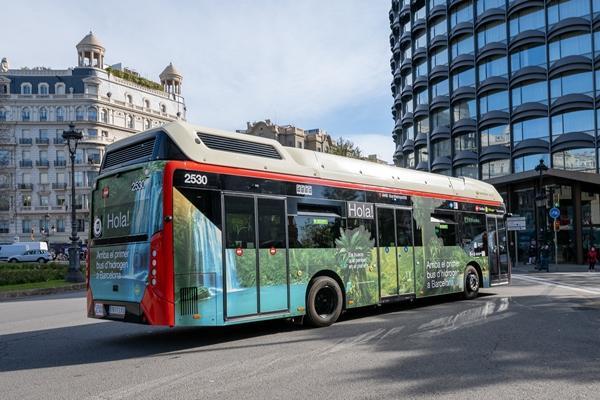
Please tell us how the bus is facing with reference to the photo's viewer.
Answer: facing away from the viewer and to the right of the viewer

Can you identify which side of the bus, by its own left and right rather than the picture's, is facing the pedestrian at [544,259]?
front

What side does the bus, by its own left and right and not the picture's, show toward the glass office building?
front
